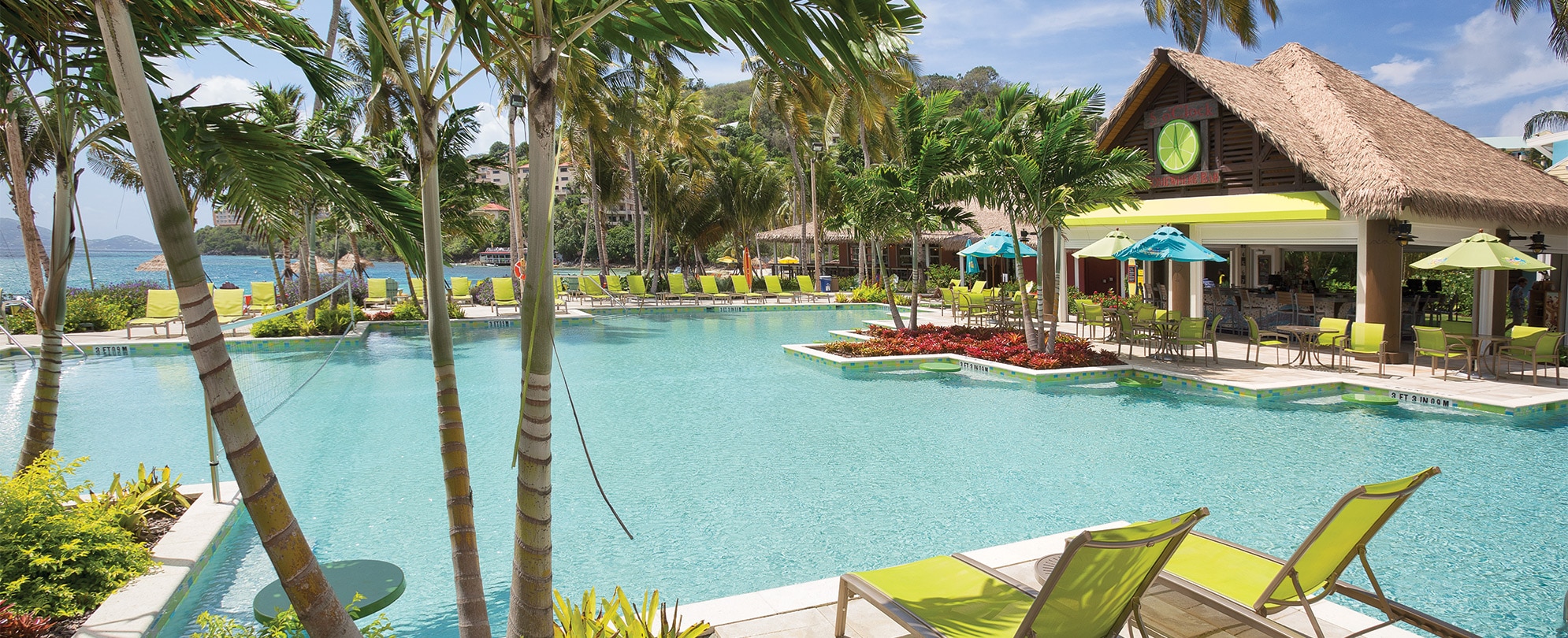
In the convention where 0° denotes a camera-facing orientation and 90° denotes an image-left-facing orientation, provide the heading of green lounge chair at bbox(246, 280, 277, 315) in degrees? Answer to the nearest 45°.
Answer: approximately 0°

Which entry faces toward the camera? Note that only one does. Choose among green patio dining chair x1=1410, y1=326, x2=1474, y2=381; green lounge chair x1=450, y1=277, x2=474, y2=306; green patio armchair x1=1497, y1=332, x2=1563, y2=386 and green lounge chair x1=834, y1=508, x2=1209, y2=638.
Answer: green lounge chair x1=450, y1=277, x2=474, y2=306

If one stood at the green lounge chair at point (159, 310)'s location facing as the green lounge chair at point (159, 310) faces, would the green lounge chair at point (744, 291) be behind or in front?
behind

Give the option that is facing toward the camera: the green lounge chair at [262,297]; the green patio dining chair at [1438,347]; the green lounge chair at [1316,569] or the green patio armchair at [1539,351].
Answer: the green lounge chair at [262,297]

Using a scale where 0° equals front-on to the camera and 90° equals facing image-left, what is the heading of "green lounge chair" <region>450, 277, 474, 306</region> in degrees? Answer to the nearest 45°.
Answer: approximately 0°

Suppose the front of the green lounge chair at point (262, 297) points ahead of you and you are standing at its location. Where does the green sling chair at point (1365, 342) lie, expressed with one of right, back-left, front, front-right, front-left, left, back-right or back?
front-left

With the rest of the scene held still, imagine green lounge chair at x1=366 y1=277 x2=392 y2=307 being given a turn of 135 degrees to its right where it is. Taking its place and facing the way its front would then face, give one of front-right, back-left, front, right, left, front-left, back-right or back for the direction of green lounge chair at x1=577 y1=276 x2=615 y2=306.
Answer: back-right

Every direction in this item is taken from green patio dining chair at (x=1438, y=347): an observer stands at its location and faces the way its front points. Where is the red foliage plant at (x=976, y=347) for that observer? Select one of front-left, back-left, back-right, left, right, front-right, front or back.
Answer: back-left

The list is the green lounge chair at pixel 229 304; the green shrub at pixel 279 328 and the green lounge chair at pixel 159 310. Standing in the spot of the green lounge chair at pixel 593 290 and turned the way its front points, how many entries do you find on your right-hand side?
3
